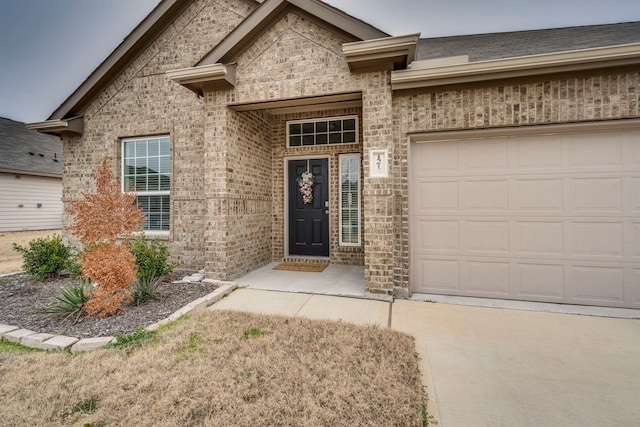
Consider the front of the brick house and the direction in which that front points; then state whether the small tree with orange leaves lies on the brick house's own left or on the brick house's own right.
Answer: on the brick house's own right

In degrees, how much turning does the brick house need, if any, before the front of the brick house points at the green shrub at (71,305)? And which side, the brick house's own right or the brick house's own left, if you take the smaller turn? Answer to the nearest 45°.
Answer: approximately 90° to the brick house's own right

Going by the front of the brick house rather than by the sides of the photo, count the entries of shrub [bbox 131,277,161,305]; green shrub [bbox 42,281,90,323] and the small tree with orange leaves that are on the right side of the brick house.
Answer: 3

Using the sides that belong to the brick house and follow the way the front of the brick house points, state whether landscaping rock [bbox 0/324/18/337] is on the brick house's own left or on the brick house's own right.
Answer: on the brick house's own right

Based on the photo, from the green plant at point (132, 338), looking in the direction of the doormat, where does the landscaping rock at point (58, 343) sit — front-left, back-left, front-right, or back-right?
back-left

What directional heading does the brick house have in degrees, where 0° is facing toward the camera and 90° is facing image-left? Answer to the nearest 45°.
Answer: approximately 0°
